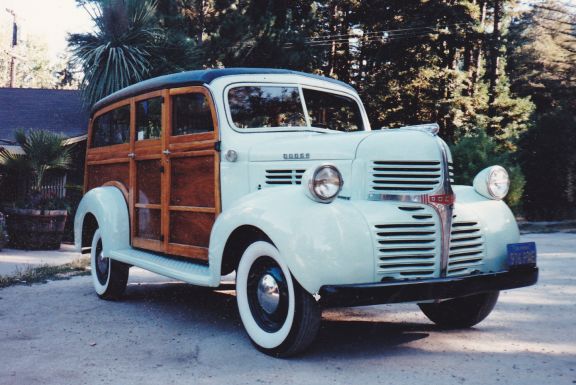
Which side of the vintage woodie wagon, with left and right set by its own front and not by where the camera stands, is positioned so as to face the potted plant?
back

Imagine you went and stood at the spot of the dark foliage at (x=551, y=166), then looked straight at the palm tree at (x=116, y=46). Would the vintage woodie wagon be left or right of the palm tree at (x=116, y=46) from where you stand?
left

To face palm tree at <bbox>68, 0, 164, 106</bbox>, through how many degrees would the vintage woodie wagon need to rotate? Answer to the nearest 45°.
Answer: approximately 180°

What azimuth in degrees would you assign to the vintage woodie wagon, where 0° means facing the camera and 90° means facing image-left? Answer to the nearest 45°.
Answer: approximately 315°

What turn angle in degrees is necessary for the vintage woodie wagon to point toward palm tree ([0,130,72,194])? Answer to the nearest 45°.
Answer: approximately 180°

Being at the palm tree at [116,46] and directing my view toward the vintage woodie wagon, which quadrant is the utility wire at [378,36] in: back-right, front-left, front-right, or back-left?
back-left

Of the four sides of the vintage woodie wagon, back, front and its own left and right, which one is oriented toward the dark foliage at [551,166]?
left

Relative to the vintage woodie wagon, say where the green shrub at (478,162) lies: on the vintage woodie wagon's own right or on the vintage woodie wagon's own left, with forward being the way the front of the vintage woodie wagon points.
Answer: on the vintage woodie wagon's own left

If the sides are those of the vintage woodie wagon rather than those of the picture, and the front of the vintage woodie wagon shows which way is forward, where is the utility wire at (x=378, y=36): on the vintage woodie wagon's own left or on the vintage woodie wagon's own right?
on the vintage woodie wagon's own left

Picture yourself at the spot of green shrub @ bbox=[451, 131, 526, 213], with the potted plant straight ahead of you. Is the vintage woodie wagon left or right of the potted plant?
left
